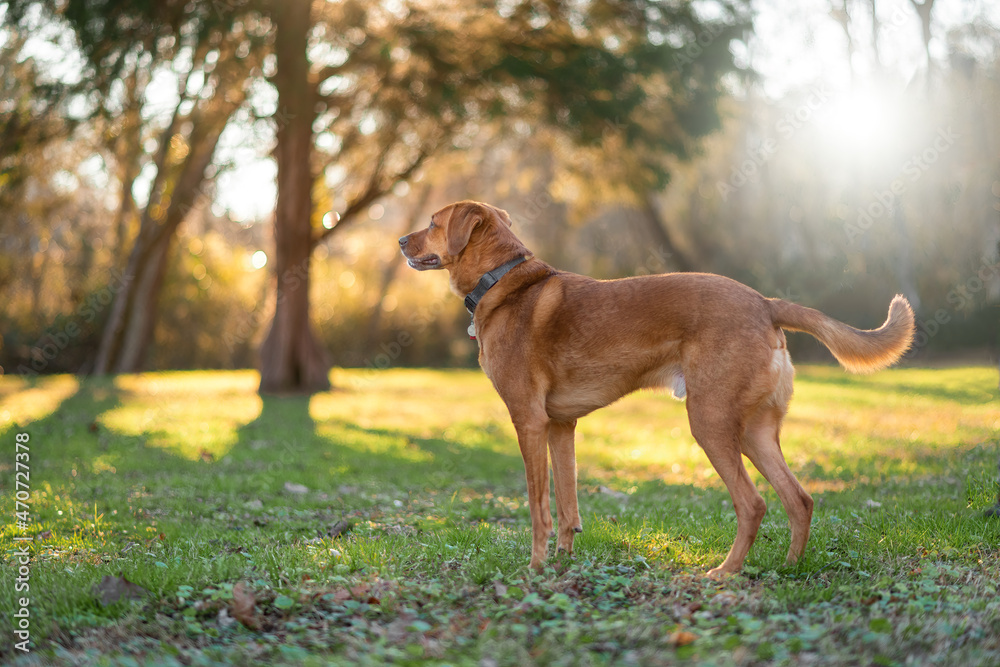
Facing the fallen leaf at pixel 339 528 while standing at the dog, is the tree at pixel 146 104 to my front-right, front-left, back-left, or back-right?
front-right

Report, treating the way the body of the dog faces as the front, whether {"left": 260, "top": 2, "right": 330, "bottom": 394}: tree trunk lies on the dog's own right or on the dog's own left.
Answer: on the dog's own right

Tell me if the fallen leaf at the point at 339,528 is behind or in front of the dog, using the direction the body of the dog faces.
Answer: in front

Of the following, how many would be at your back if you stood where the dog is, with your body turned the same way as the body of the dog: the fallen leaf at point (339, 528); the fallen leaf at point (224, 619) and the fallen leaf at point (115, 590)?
0

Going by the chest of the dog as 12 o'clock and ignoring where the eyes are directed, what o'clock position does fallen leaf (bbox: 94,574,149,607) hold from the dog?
The fallen leaf is roughly at 11 o'clock from the dog.

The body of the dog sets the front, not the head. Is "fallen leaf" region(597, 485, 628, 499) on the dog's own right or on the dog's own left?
on the dog's own right

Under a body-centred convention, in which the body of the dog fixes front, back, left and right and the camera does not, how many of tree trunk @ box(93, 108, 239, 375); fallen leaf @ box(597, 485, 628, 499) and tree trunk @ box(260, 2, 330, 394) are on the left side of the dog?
0

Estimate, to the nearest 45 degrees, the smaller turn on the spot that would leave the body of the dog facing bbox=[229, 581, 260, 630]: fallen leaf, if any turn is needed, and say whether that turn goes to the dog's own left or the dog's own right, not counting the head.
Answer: approximately 45° to the dog's own left

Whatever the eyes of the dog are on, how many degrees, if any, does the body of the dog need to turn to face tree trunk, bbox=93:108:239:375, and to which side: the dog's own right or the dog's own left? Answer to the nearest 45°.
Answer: approximately 45° to the dog's own right

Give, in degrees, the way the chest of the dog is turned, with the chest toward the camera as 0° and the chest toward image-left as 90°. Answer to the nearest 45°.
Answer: approximately 90°

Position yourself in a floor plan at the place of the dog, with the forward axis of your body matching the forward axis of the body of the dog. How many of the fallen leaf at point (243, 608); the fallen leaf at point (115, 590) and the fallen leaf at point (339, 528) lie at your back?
0

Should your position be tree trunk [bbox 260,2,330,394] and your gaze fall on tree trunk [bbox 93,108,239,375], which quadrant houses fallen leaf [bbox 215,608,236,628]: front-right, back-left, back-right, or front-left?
back-left
